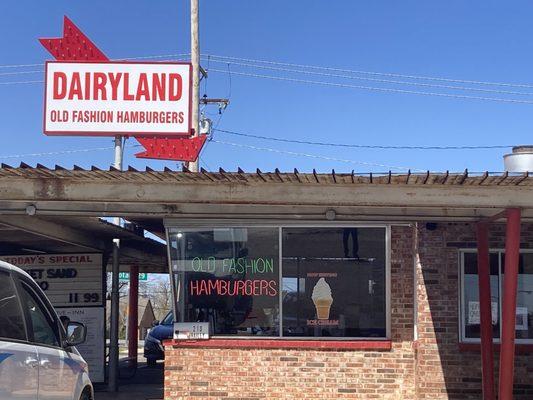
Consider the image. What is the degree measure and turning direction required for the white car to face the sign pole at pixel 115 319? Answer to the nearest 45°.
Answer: approximately 45° to its left

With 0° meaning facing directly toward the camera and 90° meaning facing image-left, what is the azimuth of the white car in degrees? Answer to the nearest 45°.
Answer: approximately 225°

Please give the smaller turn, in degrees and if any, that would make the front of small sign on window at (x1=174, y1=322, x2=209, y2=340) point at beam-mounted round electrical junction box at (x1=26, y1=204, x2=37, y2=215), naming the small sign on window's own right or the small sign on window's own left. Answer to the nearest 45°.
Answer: approximately 45° to the small sign on window's own right

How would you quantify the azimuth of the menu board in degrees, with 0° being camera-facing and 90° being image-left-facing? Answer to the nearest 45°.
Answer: approximately 0°

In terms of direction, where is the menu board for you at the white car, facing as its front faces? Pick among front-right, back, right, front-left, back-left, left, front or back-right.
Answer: front-left

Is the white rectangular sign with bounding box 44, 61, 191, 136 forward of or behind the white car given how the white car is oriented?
forward

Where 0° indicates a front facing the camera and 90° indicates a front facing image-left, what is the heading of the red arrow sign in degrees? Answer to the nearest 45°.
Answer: approximately 0°
